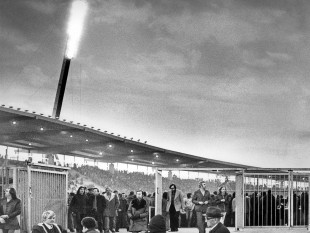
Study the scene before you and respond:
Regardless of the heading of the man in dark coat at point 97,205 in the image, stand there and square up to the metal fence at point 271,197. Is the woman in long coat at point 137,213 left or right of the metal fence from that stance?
right

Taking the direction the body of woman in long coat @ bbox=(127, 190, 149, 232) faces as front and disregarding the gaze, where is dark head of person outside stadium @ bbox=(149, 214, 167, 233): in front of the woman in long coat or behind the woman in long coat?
in front

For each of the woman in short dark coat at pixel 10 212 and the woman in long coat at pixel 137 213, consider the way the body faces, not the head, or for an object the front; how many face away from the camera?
0
